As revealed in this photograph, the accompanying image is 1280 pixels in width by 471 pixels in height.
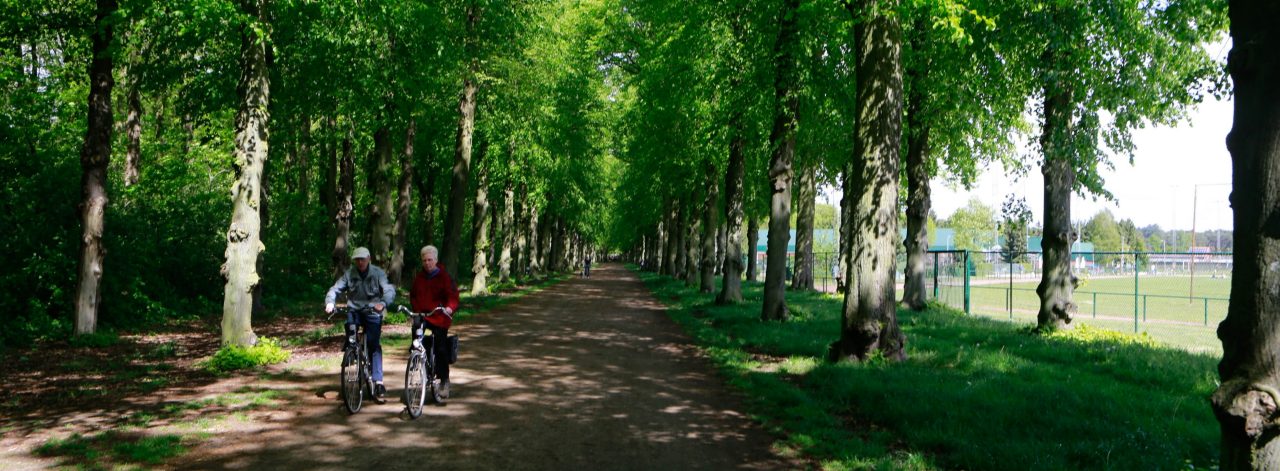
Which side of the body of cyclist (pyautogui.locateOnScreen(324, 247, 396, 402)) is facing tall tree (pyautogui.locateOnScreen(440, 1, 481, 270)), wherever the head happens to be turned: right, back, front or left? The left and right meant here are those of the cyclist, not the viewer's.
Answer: back

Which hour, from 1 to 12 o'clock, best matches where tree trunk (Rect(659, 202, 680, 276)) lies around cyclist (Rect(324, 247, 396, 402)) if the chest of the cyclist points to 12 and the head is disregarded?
The tree trunk is roughly at 7 o'clock from the cyclist.

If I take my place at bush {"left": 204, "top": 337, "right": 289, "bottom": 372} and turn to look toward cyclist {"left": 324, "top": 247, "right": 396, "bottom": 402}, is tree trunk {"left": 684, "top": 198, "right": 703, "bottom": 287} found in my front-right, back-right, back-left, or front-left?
back-left

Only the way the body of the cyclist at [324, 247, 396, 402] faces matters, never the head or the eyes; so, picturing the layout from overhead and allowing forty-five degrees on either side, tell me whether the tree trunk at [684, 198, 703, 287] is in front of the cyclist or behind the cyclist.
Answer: behind

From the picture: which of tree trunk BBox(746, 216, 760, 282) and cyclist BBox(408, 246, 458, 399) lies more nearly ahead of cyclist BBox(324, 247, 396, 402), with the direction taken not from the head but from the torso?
the cyclist

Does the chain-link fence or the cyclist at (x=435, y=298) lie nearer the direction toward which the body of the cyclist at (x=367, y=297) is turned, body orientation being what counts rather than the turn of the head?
the cyclist

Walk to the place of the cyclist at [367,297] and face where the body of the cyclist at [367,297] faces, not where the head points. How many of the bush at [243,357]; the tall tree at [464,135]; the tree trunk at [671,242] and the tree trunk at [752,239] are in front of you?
0

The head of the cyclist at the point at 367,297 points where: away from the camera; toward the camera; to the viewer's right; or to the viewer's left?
toward the camera

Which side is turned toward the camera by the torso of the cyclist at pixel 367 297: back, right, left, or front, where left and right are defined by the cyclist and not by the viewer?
front

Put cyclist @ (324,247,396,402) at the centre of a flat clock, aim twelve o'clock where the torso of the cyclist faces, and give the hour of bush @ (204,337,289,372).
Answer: The bush is roughly at 5 o'clock from the cyclist.

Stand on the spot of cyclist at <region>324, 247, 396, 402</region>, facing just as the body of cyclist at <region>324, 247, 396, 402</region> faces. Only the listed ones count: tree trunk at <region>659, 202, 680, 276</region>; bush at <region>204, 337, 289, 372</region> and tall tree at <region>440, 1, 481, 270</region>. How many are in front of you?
0

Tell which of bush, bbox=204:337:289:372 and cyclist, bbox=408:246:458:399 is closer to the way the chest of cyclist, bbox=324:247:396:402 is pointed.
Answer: the cyclist

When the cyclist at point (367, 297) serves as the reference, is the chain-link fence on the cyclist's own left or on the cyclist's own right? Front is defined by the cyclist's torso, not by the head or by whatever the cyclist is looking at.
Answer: on the cyclist's own left

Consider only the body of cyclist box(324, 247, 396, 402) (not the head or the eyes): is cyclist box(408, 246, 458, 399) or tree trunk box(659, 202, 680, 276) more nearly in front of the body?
the cyclist

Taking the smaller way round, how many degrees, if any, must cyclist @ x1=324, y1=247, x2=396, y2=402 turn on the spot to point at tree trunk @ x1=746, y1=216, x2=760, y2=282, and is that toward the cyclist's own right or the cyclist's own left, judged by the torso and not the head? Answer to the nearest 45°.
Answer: approximately 135° to the cyclist's own left
